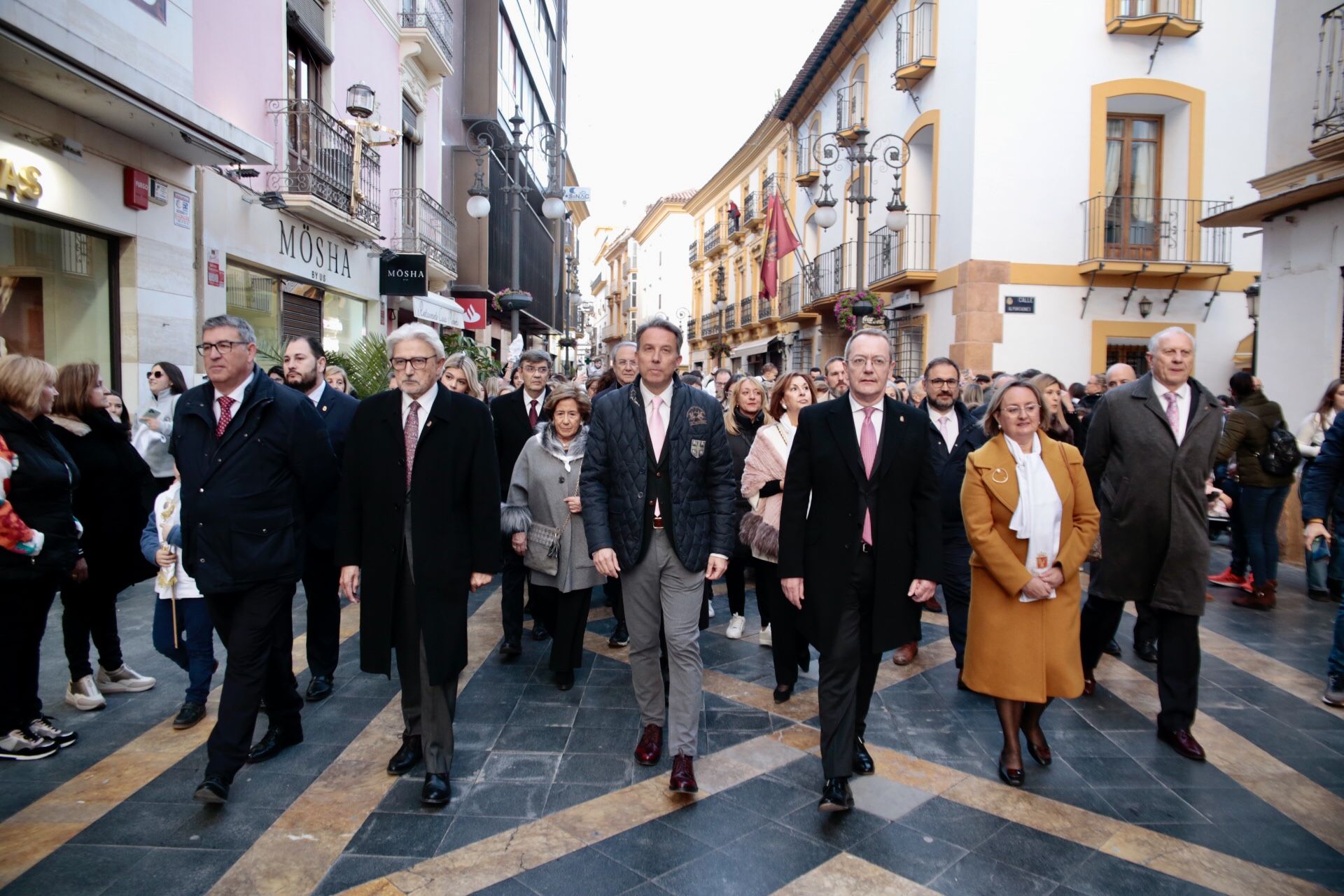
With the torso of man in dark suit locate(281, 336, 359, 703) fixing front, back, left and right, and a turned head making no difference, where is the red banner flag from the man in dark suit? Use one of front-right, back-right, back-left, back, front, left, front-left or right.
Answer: back

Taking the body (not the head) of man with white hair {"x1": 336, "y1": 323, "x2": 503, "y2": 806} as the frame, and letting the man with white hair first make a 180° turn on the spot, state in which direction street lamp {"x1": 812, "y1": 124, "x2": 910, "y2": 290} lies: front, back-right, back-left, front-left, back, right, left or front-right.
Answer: front-right

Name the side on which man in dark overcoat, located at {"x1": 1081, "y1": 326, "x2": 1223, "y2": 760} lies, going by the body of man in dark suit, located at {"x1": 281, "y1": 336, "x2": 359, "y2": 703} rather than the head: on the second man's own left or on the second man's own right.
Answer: on the second man's own left

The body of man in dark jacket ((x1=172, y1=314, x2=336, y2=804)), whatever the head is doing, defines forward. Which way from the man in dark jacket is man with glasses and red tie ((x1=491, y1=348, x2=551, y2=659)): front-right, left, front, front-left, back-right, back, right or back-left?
back

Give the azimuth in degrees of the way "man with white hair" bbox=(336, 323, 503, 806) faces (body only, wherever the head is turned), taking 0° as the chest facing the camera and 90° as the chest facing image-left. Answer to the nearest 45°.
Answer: approximately 0°

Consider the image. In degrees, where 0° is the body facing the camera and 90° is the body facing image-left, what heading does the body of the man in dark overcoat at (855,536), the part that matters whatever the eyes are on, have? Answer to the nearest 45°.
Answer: approximately 0°

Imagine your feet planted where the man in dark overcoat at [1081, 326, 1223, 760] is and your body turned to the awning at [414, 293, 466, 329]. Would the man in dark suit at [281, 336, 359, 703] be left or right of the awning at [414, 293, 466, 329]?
left

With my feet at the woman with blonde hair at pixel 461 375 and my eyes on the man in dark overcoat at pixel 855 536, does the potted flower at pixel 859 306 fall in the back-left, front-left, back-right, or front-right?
back-left

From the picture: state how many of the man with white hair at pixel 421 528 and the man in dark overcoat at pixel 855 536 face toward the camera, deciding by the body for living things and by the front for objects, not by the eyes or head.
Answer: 2

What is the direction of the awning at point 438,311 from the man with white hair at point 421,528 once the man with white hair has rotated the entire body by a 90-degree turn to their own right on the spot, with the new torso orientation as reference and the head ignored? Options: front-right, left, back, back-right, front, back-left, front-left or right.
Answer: right

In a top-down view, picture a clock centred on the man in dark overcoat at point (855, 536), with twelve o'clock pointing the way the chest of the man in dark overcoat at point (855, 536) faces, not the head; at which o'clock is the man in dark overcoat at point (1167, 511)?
the man in dark overcoat at point (1167, 511) is roughly at 8 o'clock from the man in dark overcoat at point (855, 536).

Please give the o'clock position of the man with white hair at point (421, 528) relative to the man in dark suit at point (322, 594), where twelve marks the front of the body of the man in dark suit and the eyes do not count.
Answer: The man with white hair is roughly at 10 o'clock from the man in dark suit.
